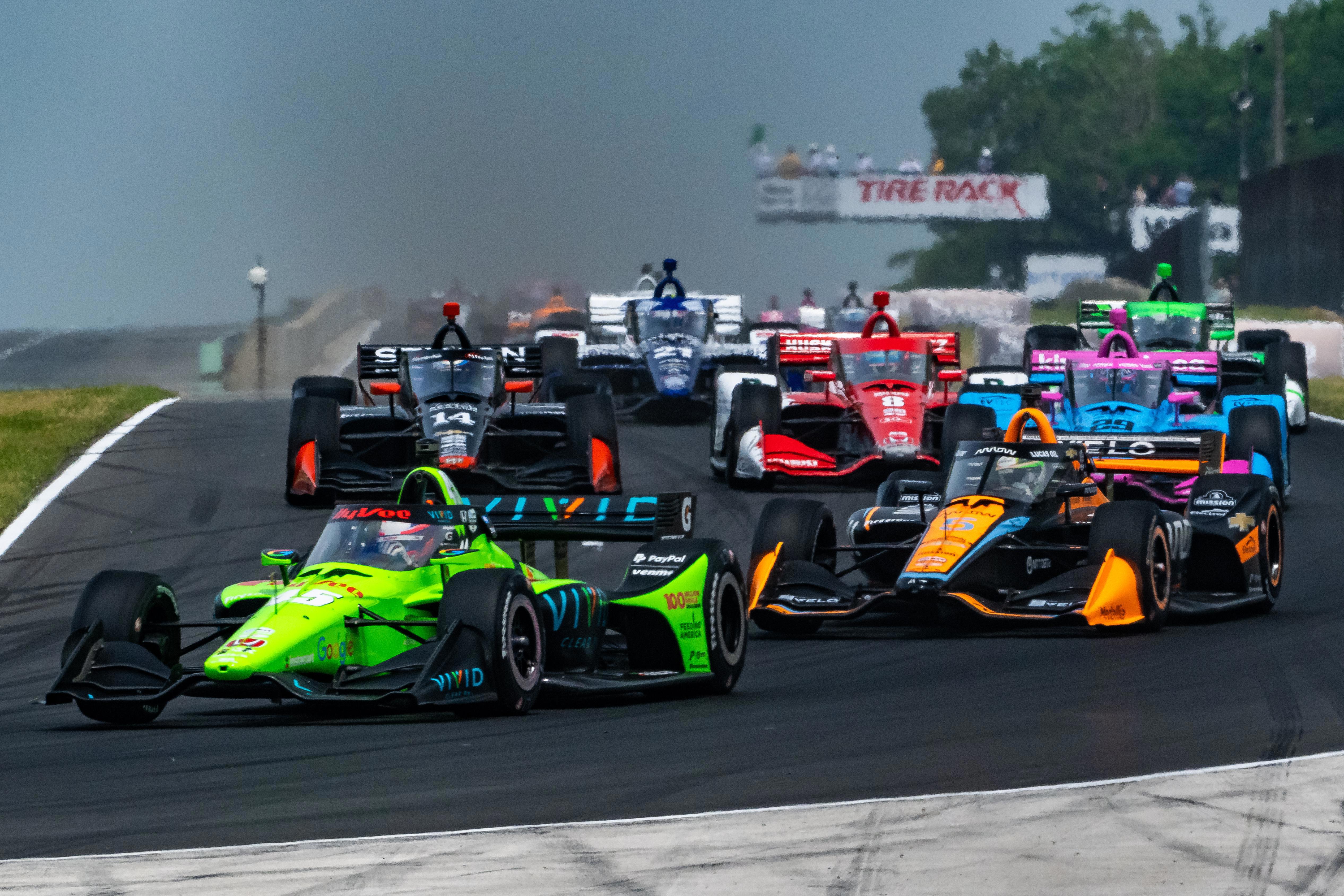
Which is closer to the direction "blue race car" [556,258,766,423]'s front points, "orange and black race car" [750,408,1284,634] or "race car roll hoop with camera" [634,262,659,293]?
the orange and black race car

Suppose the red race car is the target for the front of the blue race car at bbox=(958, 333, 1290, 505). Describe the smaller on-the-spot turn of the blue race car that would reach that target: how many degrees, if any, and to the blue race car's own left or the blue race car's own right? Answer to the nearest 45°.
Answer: approximately 90° to the blue race car's own right

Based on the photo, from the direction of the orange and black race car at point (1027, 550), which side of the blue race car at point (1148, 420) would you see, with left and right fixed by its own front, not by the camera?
front

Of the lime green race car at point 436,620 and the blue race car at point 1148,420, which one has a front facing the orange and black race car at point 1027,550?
the blue race car

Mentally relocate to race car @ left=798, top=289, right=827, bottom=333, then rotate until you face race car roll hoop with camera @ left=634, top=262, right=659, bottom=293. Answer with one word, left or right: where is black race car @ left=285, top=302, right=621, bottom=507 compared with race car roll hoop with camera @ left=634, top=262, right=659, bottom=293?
left

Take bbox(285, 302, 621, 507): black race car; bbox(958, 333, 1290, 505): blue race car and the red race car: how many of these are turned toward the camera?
3

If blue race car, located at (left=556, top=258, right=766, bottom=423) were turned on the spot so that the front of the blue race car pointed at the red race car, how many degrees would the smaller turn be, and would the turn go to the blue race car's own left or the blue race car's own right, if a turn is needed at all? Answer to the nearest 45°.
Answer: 0° — it already faces it

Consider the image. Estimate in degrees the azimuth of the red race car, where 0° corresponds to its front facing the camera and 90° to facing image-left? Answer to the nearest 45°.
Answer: approximately 0°

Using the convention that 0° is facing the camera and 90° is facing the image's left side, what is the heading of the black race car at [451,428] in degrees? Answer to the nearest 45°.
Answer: approximately 0°
